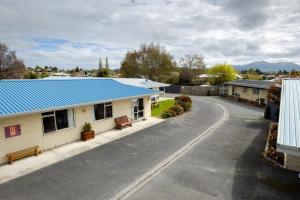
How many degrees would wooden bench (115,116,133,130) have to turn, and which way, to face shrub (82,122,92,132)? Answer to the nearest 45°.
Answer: approximately 90° to its right

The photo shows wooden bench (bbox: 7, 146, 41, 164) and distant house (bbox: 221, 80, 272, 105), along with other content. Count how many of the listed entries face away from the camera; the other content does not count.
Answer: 0

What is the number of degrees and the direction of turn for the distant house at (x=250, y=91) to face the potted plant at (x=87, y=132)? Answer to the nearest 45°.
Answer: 0° — it already faces it

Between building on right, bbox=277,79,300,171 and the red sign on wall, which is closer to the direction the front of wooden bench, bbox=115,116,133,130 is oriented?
the building on right

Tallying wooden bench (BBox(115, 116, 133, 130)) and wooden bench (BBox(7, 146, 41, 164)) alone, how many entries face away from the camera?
0

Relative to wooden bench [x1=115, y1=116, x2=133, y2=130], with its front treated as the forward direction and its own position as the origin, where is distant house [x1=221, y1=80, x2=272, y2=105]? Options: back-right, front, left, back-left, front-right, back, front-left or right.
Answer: left

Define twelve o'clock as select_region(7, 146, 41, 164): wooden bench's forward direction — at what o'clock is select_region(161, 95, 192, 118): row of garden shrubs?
The row of garden shrubs is roughly at 10 o'clock from the wooden bench.

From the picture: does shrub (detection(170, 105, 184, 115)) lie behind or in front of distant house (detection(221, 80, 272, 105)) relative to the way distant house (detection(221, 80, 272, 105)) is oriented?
in front

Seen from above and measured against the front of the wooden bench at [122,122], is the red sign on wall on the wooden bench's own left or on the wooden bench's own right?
on the wooden bench's own right

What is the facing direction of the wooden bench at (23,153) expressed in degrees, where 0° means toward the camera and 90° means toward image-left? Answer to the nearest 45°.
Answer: approximately 315°

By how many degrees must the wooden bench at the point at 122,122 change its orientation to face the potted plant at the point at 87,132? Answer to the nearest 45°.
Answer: approximately 90° to its right

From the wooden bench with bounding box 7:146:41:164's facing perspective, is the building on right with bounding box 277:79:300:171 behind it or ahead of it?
ahead

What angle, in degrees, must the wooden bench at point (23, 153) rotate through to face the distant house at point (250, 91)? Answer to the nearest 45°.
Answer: approximately 45° to its left

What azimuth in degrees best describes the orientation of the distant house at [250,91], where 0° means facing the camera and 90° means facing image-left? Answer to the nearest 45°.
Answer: approximately 45°

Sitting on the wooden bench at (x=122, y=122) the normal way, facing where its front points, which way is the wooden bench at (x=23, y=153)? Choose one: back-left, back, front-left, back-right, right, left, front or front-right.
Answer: right

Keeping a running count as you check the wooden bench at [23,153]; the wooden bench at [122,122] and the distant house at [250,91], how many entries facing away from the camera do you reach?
0

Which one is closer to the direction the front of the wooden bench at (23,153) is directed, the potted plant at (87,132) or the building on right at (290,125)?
the building on right

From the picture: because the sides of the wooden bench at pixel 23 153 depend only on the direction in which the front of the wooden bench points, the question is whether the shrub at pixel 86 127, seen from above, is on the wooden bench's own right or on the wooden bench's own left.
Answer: on the wooden bench's own left
